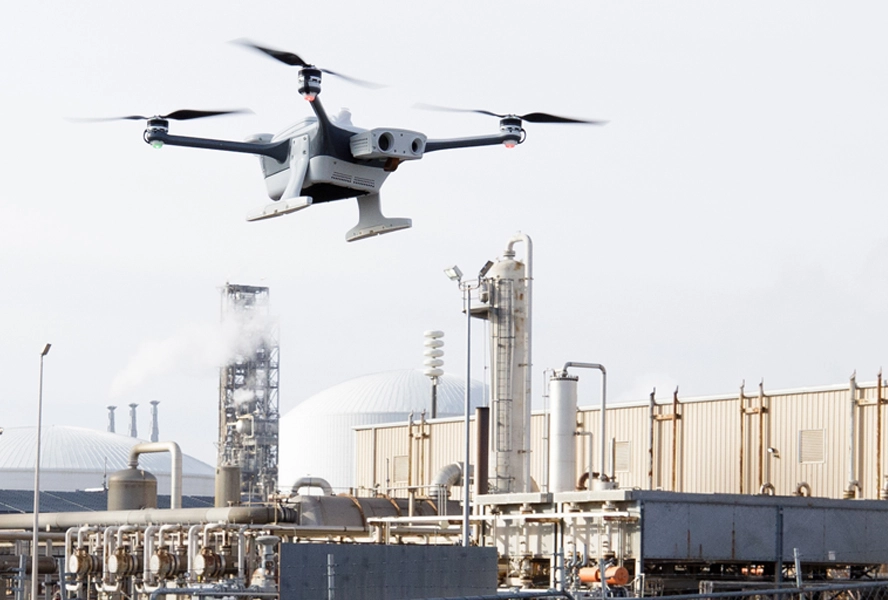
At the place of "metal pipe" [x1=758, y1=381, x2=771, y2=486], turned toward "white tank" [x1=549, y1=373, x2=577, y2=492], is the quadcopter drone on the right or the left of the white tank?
left

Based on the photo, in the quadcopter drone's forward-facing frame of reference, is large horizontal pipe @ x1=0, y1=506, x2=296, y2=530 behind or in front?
behind

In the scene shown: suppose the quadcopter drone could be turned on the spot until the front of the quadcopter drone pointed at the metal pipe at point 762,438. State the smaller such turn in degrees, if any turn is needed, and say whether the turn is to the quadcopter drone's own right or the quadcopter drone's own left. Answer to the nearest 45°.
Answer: approximately 90° to the quadcopter drone's own left

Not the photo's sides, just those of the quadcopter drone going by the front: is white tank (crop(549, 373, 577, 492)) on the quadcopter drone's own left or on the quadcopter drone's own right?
on the quadcopter drone's own left

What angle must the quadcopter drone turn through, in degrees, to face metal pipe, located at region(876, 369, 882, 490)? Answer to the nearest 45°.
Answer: approximately 90° to its left

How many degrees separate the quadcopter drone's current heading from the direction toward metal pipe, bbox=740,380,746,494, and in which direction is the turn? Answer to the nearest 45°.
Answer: approximately 90° to its left

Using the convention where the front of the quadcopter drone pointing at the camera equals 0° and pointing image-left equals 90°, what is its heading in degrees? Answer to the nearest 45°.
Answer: approximately 315°
